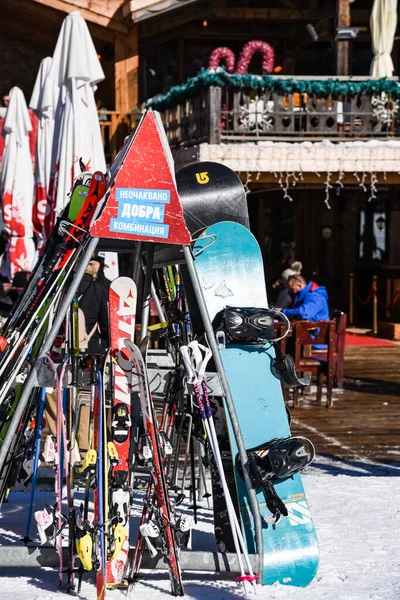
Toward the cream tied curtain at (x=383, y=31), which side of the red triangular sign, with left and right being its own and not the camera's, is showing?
back

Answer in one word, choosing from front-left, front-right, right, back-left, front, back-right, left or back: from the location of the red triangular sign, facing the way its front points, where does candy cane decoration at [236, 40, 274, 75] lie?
back

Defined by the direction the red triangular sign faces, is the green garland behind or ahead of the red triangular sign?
behind

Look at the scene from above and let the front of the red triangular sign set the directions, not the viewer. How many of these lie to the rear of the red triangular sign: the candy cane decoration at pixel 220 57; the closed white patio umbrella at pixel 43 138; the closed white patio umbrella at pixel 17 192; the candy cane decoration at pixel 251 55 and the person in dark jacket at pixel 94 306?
5

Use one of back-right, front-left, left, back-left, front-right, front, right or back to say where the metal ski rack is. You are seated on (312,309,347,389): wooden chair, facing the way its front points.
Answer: left

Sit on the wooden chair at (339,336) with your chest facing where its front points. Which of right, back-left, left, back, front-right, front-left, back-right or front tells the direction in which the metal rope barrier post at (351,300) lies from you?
right

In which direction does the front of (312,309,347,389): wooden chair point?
to the viewer's left

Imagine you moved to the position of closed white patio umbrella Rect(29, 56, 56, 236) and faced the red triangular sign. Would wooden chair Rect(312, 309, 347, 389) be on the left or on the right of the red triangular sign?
left

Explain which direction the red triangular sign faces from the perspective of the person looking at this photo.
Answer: facing the viewer

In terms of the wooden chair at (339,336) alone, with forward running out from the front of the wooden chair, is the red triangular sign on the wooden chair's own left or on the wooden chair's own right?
on the wooden chair's own left

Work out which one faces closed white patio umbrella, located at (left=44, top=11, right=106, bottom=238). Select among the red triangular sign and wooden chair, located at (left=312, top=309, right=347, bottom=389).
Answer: the wooden chair

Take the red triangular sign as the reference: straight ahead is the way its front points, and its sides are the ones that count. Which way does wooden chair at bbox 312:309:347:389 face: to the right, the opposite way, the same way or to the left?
to the right

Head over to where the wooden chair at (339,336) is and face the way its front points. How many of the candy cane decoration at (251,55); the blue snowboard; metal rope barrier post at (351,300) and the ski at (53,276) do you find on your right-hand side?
2

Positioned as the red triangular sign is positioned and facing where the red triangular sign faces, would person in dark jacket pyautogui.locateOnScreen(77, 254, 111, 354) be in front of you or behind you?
behind

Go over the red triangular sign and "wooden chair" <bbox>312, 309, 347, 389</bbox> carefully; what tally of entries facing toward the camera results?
1

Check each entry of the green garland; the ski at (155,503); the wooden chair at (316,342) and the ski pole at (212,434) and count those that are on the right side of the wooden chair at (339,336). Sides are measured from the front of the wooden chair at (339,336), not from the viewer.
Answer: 1
